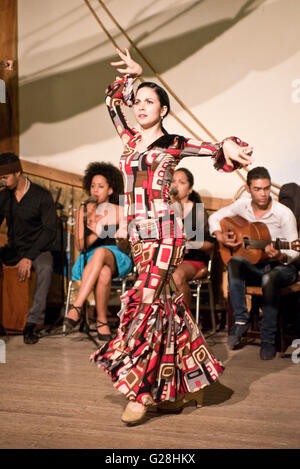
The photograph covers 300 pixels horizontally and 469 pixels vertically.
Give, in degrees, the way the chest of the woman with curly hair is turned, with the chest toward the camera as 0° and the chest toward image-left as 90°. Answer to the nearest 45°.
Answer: approximately 45°

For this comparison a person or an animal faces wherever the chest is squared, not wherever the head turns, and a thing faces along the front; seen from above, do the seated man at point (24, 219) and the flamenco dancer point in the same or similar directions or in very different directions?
same or similar directions

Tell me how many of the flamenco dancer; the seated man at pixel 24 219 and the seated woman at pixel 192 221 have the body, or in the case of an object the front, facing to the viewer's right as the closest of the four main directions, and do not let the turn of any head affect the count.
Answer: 0

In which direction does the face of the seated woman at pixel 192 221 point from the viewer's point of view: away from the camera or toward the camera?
toward the camera

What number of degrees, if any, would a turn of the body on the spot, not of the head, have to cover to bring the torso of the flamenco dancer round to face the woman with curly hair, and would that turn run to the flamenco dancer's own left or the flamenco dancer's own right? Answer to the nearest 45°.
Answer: approximately 135° to the flamenco dancer's own right

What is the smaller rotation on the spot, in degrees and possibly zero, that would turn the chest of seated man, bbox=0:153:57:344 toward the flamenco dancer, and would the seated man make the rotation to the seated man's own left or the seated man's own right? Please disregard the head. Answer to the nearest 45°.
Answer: approximately 45° to the seated man's own left

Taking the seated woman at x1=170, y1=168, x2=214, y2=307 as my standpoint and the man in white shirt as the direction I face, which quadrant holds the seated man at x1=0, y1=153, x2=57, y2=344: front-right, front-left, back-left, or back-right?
back-right

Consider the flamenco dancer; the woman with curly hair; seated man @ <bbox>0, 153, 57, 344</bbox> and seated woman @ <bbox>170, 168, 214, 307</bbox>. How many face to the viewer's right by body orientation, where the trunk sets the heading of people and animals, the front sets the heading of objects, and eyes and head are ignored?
0

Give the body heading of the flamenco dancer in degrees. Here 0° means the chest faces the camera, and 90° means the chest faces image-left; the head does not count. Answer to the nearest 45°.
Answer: approximately 45°

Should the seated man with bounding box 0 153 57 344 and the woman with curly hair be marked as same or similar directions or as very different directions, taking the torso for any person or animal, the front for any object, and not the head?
same or similar directions

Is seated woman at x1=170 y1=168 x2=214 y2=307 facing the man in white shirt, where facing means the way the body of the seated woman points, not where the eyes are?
no

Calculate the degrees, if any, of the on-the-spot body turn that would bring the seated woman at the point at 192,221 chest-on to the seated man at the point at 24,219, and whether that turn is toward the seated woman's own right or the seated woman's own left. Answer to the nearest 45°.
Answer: approximately 45° to the seated woman's own right

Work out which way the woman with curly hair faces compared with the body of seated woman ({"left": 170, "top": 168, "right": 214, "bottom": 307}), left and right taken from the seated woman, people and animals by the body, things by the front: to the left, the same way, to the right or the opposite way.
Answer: the same way

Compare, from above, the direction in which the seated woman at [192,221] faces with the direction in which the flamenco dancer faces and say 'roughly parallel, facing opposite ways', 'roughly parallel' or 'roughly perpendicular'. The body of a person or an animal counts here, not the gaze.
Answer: roughly parallel

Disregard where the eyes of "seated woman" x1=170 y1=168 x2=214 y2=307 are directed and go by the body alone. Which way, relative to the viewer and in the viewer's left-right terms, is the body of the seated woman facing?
facing the viewer and to the left of the viewer

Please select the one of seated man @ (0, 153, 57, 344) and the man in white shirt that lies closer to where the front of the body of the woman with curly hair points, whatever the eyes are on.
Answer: the seated man
